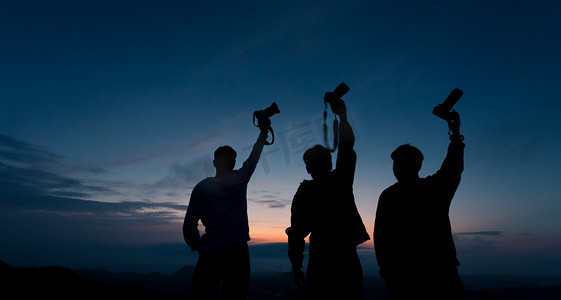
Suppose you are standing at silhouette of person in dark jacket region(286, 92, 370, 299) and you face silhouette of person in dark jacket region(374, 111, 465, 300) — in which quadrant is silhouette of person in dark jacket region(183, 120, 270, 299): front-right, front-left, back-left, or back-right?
back-left

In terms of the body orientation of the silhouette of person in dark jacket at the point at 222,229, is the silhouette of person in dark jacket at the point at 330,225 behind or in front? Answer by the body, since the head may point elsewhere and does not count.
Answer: behind

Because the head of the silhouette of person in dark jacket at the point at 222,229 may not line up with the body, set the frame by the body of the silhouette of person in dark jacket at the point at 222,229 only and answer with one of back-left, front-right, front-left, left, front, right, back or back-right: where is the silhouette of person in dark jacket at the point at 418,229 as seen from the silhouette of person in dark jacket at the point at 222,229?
back-right

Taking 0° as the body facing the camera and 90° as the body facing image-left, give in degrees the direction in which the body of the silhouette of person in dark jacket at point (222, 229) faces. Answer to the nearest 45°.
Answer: approximately 180°
